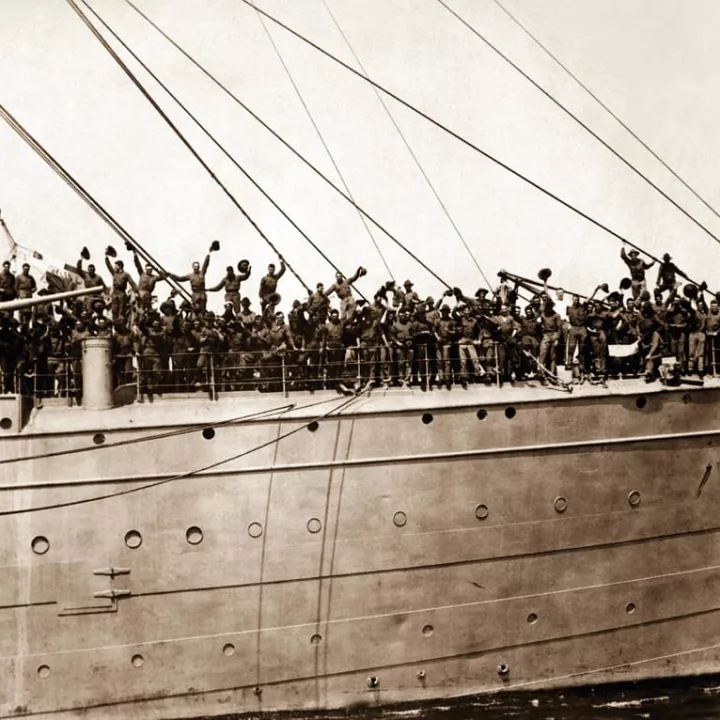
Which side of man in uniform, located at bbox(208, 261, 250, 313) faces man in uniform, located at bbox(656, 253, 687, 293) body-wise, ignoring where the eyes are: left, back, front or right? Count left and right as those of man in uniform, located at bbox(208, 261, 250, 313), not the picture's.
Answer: left

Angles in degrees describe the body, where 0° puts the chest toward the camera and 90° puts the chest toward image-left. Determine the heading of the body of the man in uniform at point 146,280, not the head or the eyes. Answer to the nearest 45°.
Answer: approximately 0°

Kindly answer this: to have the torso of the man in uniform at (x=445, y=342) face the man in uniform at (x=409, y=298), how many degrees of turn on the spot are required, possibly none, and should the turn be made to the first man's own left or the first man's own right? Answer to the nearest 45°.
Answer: approximately 135° to the first man's own right

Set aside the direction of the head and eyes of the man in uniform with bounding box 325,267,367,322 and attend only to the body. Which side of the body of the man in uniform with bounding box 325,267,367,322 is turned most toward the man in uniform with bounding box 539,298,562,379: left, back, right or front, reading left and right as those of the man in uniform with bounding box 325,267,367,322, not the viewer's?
left

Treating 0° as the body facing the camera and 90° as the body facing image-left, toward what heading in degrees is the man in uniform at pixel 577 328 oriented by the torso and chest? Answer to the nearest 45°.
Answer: approximately 0°

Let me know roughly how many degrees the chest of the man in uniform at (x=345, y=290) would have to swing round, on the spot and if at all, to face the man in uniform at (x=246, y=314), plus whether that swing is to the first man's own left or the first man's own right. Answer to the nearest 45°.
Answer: approximately 90° to the first man's own right

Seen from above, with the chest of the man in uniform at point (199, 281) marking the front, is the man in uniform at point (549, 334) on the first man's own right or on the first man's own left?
on the first man's own left

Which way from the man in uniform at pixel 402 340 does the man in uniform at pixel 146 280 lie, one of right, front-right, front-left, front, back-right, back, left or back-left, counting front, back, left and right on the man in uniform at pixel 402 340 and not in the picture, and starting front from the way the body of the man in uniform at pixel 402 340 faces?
right

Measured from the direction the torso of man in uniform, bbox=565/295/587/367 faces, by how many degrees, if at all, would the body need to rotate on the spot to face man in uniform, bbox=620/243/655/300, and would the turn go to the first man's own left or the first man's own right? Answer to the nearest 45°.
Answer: approximately 135° to the first man's own left

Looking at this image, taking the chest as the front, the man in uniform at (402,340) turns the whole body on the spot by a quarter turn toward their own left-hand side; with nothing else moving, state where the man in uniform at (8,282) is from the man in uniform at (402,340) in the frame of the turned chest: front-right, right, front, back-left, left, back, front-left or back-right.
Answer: back
